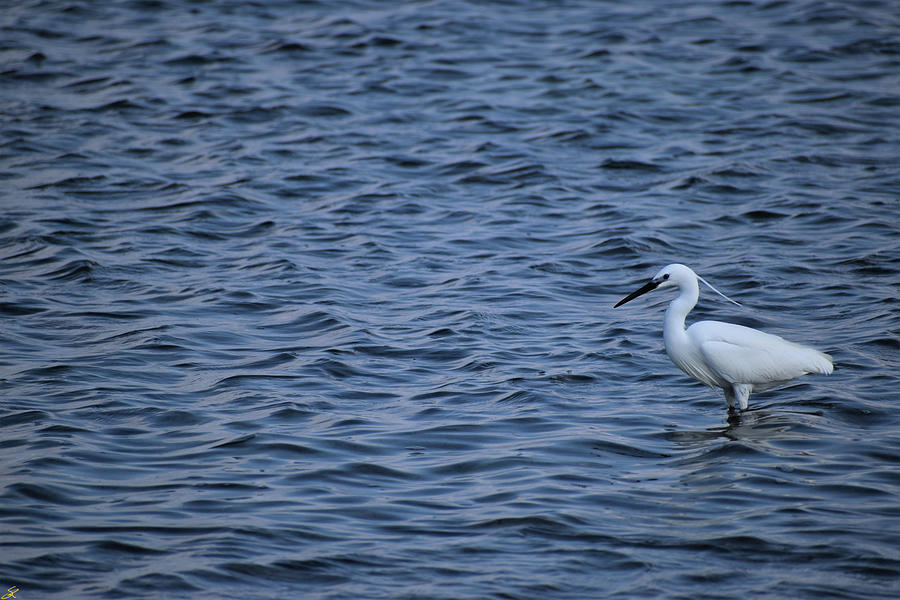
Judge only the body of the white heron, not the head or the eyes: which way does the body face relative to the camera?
to the viewer's left
